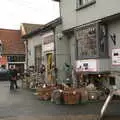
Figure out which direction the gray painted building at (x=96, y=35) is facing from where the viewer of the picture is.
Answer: facing the viewer and to the left of the viewer

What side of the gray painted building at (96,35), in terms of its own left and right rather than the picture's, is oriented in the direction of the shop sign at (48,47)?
right
